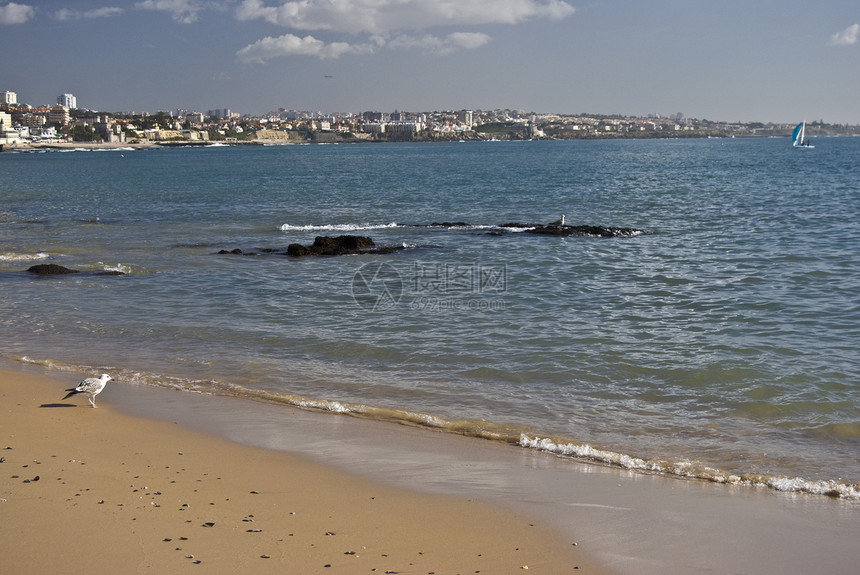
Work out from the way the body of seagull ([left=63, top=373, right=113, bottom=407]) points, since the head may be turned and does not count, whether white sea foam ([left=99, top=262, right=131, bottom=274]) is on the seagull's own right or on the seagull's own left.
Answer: on the seagull's own left

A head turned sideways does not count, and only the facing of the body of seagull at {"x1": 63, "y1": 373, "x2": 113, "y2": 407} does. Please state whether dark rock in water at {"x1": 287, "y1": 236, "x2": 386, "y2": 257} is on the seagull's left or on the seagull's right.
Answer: on the seagull's left

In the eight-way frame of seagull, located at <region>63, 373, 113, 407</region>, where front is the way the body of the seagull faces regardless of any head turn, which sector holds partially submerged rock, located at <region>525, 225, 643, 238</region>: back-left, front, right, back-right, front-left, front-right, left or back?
front-left

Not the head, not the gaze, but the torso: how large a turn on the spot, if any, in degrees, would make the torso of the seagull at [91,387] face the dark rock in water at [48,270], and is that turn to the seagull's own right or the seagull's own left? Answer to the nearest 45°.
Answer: approximately 90° to the seagull's own left

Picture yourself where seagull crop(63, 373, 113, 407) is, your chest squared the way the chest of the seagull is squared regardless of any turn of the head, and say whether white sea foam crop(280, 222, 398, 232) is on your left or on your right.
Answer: on your left

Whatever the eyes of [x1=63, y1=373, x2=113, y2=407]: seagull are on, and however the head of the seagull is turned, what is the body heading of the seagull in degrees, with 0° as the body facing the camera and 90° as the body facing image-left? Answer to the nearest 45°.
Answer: approximately 270°

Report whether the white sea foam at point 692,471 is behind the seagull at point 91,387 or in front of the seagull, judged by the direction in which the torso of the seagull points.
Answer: in front

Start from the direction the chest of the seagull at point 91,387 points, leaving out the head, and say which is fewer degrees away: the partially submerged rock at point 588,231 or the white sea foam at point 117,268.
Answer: the partially submerged rock
